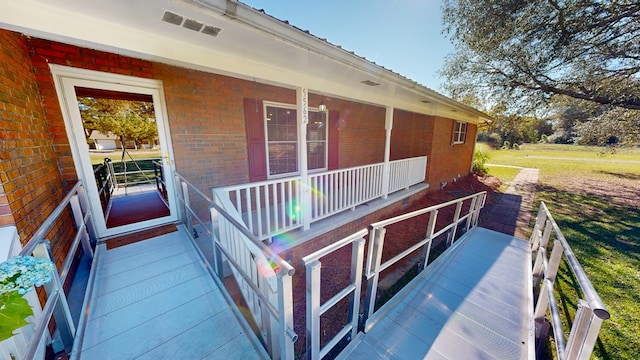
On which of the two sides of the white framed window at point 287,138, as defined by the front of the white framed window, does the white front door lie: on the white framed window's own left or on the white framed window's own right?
on the white framed window's own right

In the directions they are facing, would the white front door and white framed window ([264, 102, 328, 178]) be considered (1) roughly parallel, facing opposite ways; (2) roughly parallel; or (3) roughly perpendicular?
roughly parallel

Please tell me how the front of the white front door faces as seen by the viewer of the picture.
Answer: facing the viewer

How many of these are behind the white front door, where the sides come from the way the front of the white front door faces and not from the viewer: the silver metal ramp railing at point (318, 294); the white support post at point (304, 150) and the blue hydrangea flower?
0

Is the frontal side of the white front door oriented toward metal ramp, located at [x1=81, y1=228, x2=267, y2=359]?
yes

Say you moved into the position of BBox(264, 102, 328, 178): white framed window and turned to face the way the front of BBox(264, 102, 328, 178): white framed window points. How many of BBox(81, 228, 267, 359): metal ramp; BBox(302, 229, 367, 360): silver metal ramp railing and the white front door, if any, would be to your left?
0

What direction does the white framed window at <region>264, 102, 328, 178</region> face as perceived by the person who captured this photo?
facing the viewer and to the right of the viewer

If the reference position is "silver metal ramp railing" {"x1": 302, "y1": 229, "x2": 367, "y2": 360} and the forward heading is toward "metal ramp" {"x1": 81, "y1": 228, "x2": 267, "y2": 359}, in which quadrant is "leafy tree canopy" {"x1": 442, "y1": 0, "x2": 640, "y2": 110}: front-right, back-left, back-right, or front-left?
back-right

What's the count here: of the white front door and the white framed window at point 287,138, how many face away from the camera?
0

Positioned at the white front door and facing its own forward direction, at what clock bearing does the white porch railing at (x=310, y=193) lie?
The white porch railing is roughly at 10 o'clock from the white front door.

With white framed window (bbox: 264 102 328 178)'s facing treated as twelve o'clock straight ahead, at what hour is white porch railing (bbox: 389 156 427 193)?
The white porch railing is roughly at 10 o'clock from the white framed window.

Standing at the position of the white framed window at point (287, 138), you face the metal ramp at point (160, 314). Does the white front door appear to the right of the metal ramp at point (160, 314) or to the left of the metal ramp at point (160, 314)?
right

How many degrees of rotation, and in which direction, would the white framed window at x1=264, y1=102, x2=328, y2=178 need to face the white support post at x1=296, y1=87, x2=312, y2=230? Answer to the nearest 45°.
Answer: approximately 45° to its right
